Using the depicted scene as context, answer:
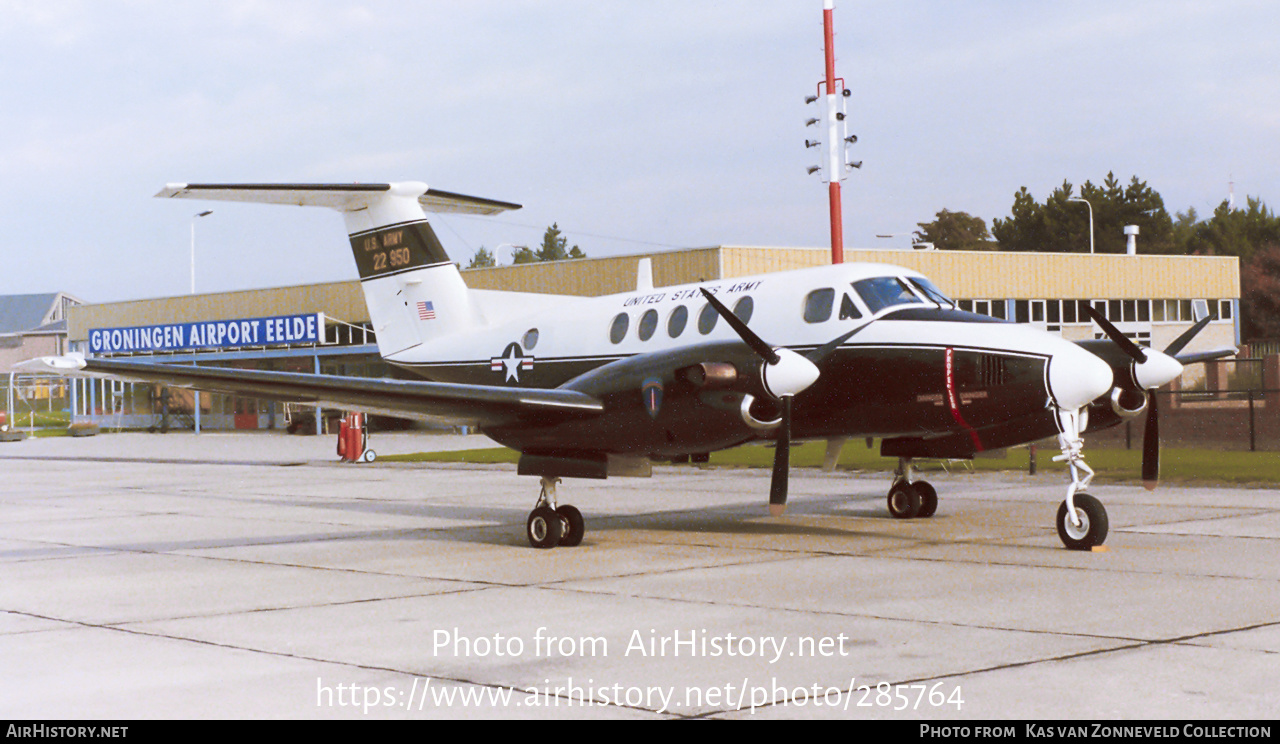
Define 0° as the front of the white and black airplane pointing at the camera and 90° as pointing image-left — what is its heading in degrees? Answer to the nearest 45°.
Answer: approximately 315°

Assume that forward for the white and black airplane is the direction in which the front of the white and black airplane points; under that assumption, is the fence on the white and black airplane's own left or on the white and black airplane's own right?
on the white and black airplane's own left
